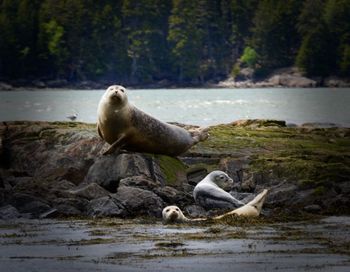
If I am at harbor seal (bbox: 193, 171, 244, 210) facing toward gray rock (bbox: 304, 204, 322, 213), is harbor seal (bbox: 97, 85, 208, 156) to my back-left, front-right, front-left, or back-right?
back-left

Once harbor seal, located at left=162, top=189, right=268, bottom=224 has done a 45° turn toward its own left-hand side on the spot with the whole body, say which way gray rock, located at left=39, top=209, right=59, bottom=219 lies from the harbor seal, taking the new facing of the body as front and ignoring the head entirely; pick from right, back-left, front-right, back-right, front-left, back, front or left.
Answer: front-right

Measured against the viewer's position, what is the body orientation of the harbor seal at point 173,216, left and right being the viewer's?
facing the viewer and to the left of the viewer

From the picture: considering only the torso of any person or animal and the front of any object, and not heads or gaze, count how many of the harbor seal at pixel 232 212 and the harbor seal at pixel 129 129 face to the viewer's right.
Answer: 0

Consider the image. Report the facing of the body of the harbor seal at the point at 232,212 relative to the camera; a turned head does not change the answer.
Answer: to the viewer's left

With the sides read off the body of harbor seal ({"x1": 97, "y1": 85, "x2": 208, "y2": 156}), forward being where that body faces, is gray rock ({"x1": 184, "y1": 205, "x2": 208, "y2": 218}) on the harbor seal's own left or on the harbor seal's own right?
on the harbor seal's own left

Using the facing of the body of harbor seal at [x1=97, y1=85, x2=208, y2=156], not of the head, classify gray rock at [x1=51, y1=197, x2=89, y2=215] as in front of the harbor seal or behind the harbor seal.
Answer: in front

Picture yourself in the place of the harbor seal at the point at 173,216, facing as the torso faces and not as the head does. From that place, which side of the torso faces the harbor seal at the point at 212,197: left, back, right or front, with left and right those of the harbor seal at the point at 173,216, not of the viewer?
back

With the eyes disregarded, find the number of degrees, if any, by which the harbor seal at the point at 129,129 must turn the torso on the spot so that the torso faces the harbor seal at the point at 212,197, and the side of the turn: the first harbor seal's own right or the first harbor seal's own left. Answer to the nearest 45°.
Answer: approximately 90° to the first harbor seal's own left

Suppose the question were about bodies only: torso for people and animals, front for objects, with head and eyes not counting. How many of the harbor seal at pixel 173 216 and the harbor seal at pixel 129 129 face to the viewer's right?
0

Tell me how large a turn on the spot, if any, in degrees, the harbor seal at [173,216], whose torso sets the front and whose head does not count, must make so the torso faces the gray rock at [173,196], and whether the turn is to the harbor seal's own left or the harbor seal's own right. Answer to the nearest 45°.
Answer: approximately 135° to the harbor seal's own right
